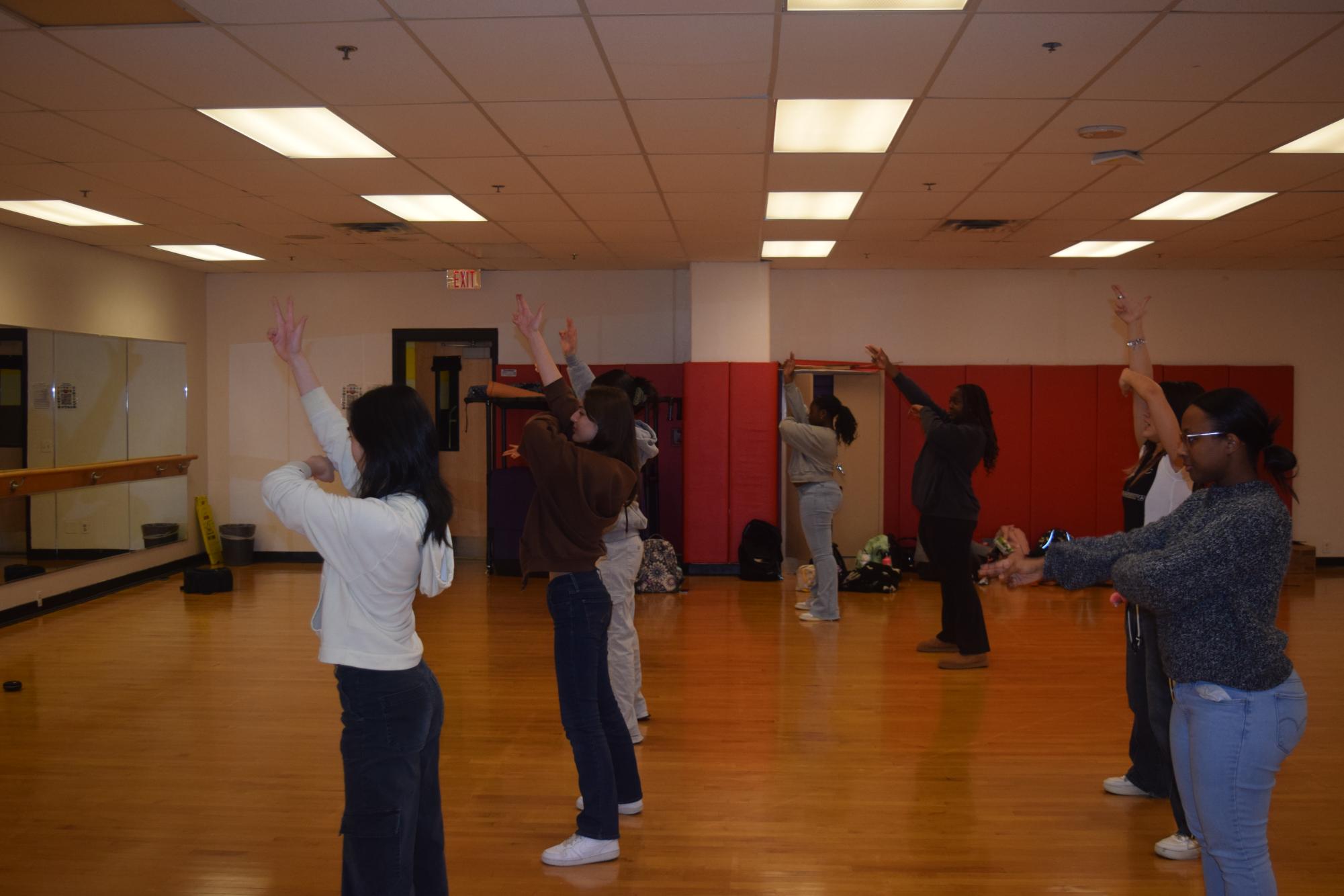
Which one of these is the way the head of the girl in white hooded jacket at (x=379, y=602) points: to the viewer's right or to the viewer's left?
to the viewer's left

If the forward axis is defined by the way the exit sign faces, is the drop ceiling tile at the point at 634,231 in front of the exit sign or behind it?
in front

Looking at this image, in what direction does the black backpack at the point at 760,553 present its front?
toward the camera

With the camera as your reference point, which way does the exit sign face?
facing the viewer

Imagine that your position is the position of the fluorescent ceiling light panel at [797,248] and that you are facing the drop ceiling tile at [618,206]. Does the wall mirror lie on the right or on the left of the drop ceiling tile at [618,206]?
right

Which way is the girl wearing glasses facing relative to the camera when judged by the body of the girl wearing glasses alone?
to the viewer's left

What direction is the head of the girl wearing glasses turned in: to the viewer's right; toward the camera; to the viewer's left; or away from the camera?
to the viewer's left

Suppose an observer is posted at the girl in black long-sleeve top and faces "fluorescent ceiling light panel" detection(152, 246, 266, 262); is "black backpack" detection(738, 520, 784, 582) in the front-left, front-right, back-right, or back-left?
front-right

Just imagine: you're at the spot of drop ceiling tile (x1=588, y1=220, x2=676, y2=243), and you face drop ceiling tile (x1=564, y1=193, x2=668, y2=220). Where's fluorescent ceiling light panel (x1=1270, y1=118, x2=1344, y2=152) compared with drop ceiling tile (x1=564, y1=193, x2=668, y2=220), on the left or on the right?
left

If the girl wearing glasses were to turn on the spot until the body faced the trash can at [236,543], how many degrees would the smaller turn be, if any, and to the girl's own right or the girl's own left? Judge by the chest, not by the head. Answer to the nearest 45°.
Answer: approximately 45° to the girl's own right

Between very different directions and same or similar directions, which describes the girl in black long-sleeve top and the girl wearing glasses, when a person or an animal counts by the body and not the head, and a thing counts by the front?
same or similar directions

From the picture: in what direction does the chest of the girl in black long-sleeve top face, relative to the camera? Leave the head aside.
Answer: to the viewer's left

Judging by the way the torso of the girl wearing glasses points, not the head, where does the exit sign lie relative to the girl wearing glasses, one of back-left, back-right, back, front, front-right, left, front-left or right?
front-right

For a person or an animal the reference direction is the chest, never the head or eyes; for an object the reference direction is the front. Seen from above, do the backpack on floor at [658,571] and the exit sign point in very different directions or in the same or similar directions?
same or similar directions
